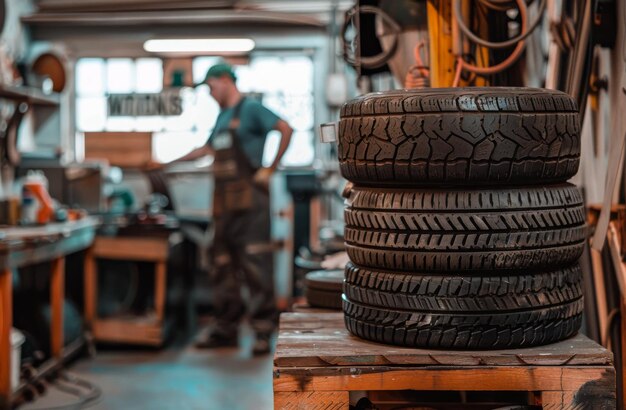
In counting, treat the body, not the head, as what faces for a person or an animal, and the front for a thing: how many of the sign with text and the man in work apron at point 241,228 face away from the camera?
0

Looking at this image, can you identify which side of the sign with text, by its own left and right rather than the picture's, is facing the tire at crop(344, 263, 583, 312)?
front

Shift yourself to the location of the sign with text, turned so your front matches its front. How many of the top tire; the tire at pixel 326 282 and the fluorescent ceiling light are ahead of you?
2

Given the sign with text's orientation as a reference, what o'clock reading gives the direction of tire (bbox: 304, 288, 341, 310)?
The tire is roughly at 12 o'clock from the sign with text.

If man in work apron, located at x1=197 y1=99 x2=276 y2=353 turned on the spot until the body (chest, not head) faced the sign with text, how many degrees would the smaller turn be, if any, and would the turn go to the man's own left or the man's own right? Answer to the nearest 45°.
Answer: approximately 90° to the man's own right

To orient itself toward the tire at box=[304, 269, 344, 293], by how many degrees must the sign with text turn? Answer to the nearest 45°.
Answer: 0° — it already faces it

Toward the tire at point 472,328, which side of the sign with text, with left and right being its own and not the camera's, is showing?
front
